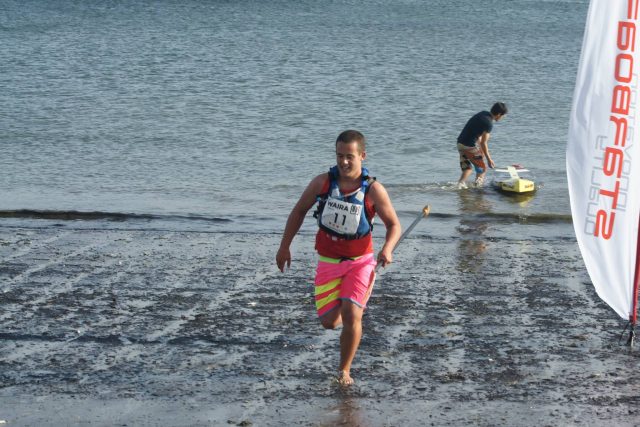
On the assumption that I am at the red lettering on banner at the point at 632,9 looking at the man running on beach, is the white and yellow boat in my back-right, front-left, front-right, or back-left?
back-right

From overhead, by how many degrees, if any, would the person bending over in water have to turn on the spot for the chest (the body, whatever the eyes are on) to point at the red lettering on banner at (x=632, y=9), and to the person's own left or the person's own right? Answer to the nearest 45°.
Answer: approximately 90° to the person's own right

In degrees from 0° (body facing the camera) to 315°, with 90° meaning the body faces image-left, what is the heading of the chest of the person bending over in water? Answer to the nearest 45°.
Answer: approximately 270°

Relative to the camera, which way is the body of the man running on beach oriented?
toward the camera

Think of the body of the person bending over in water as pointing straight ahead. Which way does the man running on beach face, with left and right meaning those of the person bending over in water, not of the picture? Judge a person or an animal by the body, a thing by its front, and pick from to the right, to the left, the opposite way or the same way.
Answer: to the right

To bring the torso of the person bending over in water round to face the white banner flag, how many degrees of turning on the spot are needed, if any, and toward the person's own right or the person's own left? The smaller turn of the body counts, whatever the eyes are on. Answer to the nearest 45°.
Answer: approximately 90° to the person's own right

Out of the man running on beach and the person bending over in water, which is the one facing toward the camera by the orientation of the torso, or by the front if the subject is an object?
the man running on beach

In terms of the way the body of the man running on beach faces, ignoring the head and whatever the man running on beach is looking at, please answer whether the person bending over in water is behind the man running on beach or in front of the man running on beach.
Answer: behind

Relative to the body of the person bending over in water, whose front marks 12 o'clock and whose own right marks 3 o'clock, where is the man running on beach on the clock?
The man running on beach is roughly at 3 o'clock from the person bending over in water.

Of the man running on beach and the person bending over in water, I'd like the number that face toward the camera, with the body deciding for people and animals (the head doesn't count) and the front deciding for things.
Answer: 1

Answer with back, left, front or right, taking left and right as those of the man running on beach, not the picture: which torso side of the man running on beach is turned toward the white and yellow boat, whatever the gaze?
back

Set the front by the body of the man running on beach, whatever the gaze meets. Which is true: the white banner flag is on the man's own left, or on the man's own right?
on the man's own left
